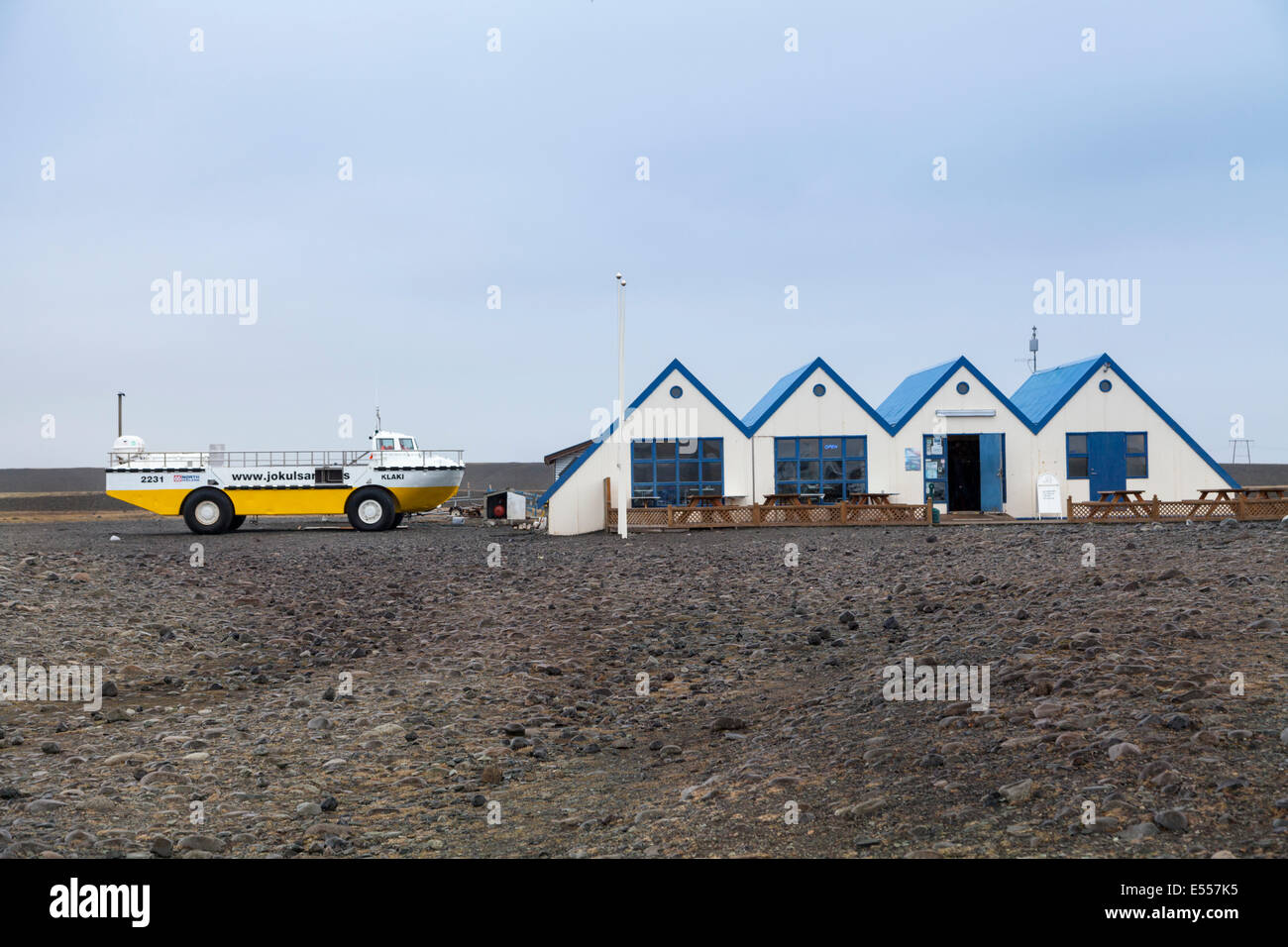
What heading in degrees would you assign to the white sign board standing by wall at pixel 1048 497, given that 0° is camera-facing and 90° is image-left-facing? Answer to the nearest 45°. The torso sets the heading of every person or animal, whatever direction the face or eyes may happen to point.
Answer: approximately 0°

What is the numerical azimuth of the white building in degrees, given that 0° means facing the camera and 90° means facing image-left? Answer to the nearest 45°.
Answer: approximately 0°

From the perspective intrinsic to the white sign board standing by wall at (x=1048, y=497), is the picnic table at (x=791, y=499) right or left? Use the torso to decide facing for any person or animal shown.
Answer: on its right

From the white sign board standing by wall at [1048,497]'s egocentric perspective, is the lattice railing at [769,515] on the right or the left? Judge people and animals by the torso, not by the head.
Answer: on its right

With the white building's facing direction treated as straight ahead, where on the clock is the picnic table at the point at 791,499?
The picnic table is roughly at 2 o'clock from the white building.

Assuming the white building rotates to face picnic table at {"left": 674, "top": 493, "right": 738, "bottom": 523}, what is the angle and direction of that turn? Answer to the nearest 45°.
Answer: approximately 45° to its right

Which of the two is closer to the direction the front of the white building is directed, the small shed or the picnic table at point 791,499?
the picnic table

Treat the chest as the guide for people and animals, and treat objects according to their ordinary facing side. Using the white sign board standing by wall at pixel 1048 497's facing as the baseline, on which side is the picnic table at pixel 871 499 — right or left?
on its right
